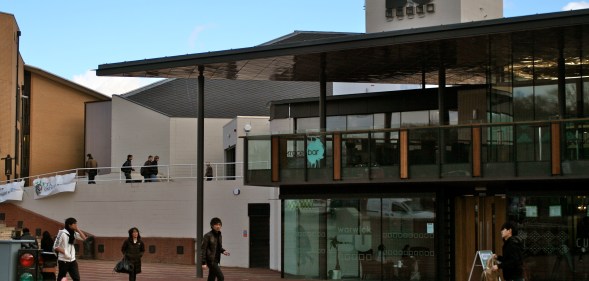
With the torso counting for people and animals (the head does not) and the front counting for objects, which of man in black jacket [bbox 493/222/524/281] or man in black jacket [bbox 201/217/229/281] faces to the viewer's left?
man in black jacket [bbox 493/222/524/281]

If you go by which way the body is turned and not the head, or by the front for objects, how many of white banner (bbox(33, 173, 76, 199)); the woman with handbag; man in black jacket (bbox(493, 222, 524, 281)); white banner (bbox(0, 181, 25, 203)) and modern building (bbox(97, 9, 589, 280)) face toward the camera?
4

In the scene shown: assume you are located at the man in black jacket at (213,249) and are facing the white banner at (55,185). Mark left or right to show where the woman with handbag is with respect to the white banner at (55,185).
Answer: left

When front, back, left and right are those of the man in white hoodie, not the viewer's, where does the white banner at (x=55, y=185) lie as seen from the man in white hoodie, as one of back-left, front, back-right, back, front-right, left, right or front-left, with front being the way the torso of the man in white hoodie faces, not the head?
back-left

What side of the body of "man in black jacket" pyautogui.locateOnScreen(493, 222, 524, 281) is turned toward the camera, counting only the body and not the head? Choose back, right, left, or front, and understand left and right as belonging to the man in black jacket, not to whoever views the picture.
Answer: left

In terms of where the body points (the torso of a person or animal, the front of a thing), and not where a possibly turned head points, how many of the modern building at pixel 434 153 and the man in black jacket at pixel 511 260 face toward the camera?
1

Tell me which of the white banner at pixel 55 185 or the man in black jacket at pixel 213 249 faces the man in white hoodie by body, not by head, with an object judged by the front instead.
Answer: the white banner

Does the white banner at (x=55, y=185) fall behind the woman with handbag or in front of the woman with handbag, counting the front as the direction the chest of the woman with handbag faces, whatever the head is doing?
behind
